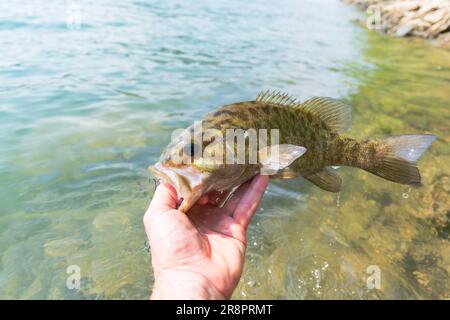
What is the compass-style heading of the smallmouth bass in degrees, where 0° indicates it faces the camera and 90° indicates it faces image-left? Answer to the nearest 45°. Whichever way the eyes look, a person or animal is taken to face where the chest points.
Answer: approximately 90°
